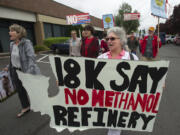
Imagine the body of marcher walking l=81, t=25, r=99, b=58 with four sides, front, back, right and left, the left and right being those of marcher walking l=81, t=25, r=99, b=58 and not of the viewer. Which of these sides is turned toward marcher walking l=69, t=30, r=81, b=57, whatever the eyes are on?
right

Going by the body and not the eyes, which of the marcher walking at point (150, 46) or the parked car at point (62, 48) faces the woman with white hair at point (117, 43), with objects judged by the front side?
the marcher walking

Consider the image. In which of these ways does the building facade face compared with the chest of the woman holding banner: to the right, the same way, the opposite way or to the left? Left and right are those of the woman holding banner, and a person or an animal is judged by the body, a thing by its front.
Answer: to the left

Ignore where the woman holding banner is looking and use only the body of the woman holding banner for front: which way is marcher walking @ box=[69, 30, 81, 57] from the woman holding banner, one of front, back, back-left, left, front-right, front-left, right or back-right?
back

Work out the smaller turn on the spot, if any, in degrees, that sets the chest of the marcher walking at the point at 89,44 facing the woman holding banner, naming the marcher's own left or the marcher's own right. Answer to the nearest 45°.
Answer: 0° — they already face them

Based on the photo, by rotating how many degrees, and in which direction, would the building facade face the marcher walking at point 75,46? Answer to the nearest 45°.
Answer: approximately 45° to its right

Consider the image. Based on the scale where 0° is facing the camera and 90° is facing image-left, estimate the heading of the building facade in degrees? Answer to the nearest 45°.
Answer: approximately 315°

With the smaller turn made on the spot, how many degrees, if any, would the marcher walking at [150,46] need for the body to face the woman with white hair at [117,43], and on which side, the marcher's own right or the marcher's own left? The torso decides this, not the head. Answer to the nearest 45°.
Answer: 0° — they already face them

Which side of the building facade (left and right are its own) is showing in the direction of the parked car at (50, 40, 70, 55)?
front
